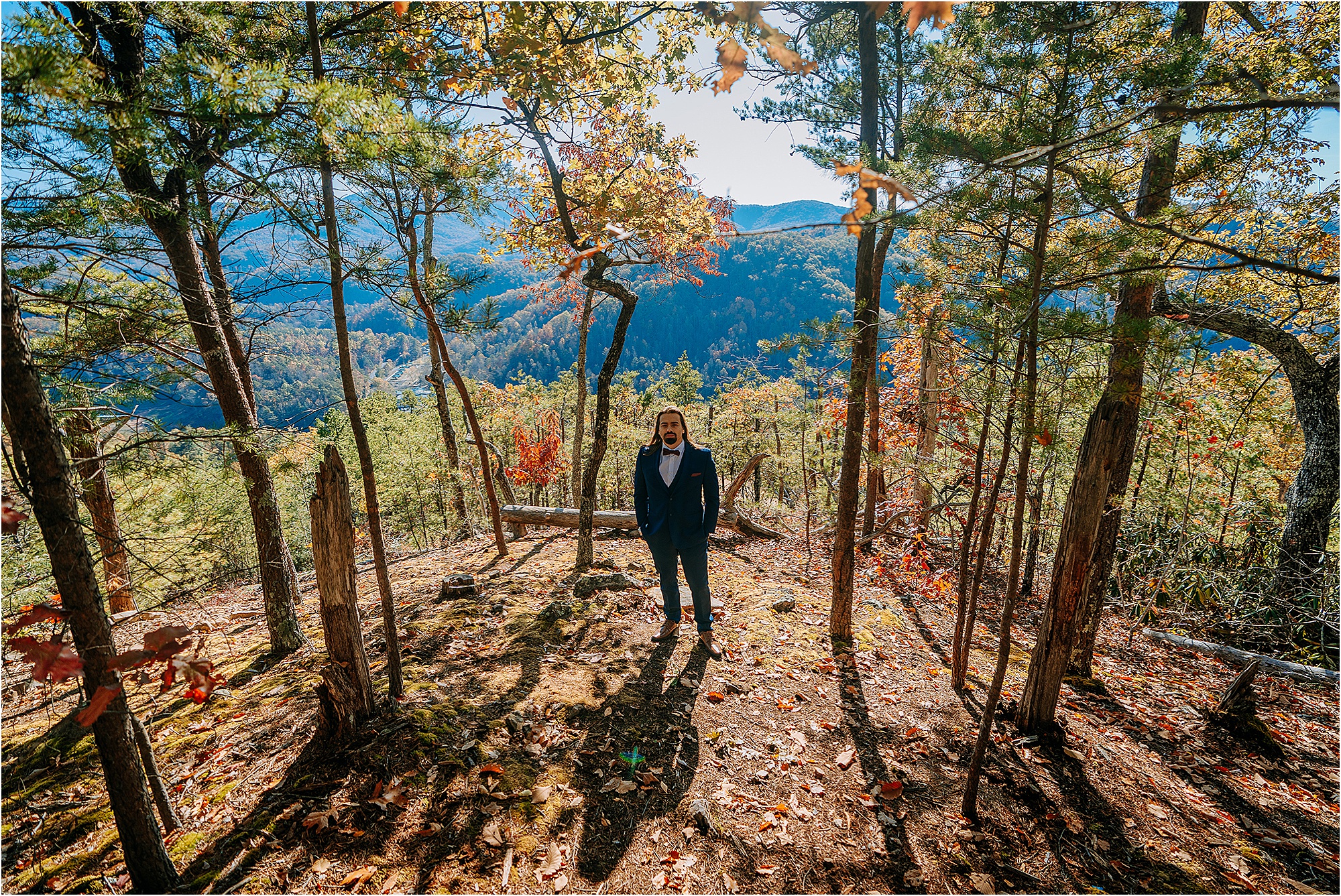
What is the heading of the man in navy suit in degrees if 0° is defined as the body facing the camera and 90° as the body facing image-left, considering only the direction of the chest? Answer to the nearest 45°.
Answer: approximately 0°

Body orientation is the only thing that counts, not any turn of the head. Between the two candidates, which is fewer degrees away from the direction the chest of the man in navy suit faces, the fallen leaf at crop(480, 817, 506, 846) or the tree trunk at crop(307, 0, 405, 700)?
the fallen leaf

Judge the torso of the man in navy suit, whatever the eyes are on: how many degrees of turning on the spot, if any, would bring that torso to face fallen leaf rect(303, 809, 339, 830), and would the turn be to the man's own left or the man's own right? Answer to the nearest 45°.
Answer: approximately 45° to the man's own right

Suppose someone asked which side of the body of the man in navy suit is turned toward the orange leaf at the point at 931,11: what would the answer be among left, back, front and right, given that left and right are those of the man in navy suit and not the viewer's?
front

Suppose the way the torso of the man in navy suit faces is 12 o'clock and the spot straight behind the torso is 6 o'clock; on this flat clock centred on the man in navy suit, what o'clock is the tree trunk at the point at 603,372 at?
The tree trunk is roughly at 5 o'clock from the man in navy suit.

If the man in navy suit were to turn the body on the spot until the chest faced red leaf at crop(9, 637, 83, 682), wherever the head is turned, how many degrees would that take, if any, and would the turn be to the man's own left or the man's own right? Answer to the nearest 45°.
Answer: approximately 45° to the man's own right

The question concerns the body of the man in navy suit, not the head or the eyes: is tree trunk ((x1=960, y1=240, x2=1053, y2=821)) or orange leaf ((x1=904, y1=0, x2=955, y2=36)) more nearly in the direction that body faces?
the orange leaf

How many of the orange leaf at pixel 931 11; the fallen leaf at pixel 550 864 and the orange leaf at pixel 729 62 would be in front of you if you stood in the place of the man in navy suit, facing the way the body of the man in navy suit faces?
3

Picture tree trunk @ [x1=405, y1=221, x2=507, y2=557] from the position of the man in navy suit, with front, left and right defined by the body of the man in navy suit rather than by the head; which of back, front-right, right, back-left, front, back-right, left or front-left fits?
back-right

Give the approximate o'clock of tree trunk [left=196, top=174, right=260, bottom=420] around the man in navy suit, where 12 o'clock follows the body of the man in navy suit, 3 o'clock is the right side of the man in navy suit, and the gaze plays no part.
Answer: The tree trunk is roughly at 3 o'clock from the man in navy suit.

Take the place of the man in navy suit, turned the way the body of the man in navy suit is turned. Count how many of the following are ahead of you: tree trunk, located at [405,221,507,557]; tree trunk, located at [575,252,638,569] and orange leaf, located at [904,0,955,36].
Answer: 1

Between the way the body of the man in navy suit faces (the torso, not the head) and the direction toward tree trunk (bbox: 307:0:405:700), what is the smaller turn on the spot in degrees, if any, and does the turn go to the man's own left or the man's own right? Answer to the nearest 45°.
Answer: approximately 45° to the man's own right

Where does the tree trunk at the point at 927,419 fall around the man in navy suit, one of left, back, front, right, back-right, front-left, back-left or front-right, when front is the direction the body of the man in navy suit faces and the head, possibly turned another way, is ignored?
back-left

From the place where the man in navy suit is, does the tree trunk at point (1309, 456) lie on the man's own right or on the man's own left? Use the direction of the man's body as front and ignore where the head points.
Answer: on the man's own left

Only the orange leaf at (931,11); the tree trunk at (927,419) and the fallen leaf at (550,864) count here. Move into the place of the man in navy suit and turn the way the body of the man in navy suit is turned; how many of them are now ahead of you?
2
